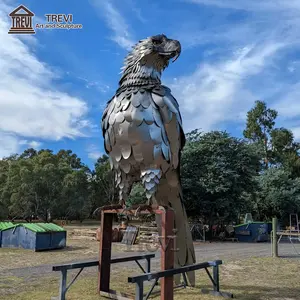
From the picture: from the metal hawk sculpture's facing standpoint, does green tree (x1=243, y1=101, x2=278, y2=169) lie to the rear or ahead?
to the rear

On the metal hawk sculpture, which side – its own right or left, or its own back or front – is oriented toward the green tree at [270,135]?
back

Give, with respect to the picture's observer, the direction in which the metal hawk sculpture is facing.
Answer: facing the viewer and to the left of the viewer

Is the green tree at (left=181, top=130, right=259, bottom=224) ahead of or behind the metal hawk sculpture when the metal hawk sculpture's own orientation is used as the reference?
behind
